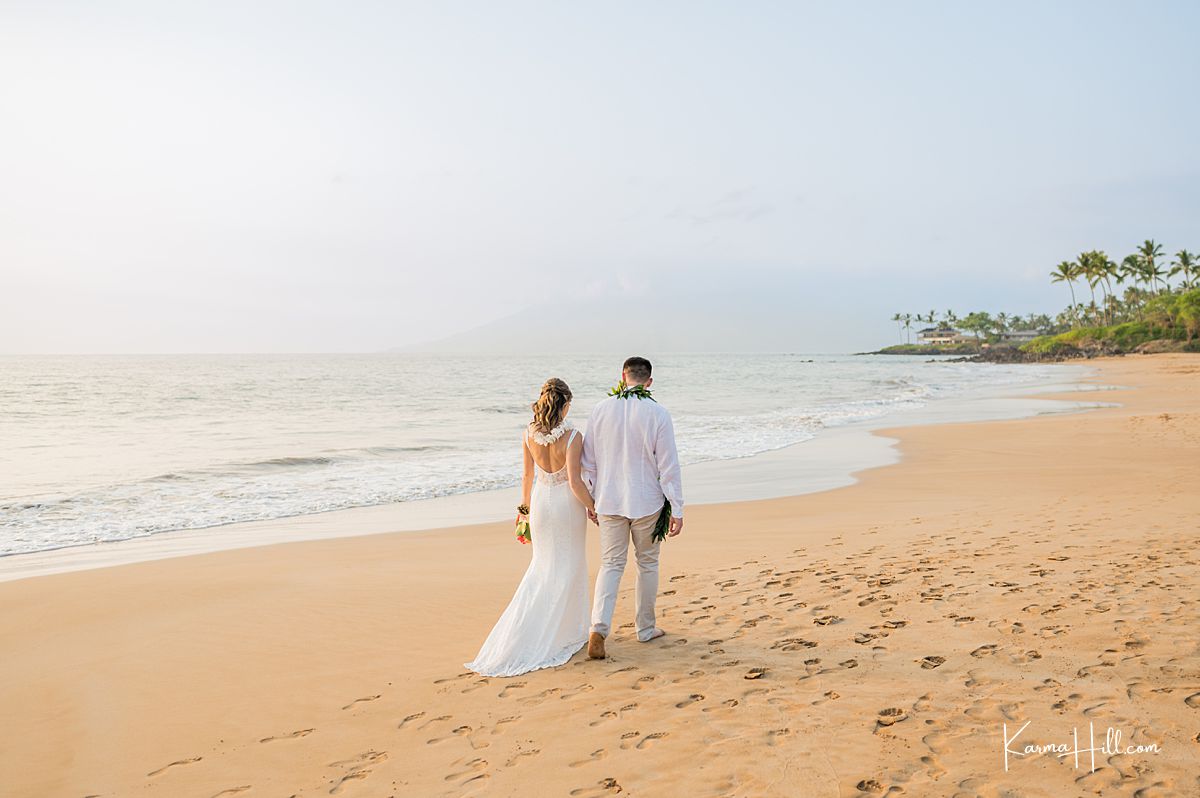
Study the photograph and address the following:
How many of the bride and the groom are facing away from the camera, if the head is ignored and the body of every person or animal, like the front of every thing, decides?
2

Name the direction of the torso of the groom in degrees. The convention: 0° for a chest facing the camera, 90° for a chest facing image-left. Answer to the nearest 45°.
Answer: approximately 180°

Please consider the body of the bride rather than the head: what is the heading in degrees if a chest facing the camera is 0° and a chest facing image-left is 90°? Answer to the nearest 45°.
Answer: approximately 180°
